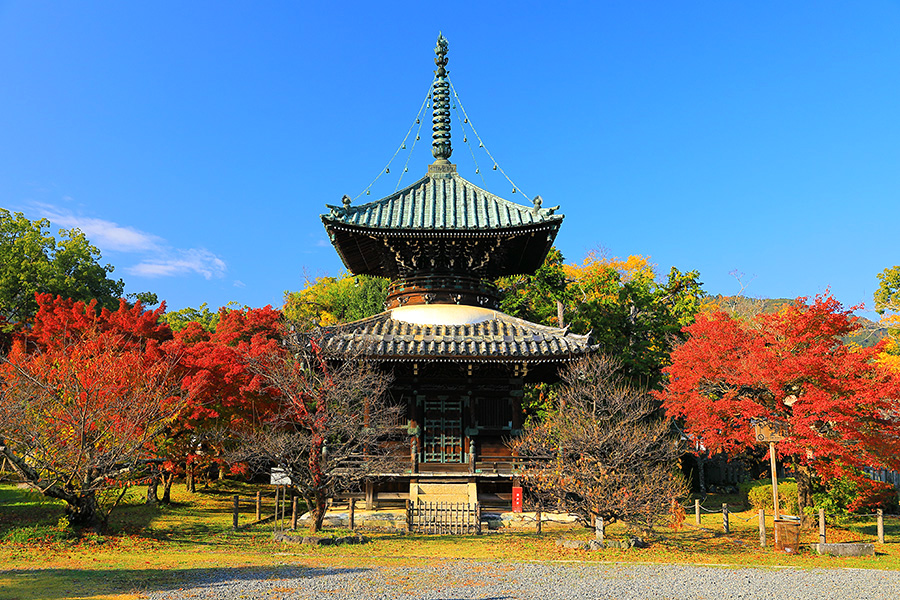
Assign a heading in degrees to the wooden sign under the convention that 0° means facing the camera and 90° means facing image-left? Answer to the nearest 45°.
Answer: approximately 0°

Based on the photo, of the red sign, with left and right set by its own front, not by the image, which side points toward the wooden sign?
left

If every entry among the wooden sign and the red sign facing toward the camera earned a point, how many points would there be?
2

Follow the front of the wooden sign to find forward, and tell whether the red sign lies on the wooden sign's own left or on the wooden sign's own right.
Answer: on the wooden sign's own right

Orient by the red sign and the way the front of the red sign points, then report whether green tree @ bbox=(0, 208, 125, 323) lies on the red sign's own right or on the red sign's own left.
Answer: on the red sign's own right

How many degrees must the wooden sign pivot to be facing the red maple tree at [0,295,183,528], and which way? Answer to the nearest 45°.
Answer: approximately 45° to its right

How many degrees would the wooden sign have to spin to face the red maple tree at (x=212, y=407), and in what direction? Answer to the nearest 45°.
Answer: approximately 90° to its right

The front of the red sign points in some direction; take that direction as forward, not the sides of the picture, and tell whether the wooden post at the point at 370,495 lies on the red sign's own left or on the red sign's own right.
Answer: on the red sign's own right

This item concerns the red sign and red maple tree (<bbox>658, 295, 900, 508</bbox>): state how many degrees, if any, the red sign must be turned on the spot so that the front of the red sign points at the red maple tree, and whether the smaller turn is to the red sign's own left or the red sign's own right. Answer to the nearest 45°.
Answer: approximately 90° to the red sign's own left

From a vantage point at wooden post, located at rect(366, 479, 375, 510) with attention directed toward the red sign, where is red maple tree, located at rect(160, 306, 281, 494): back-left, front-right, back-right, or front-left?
back-left
